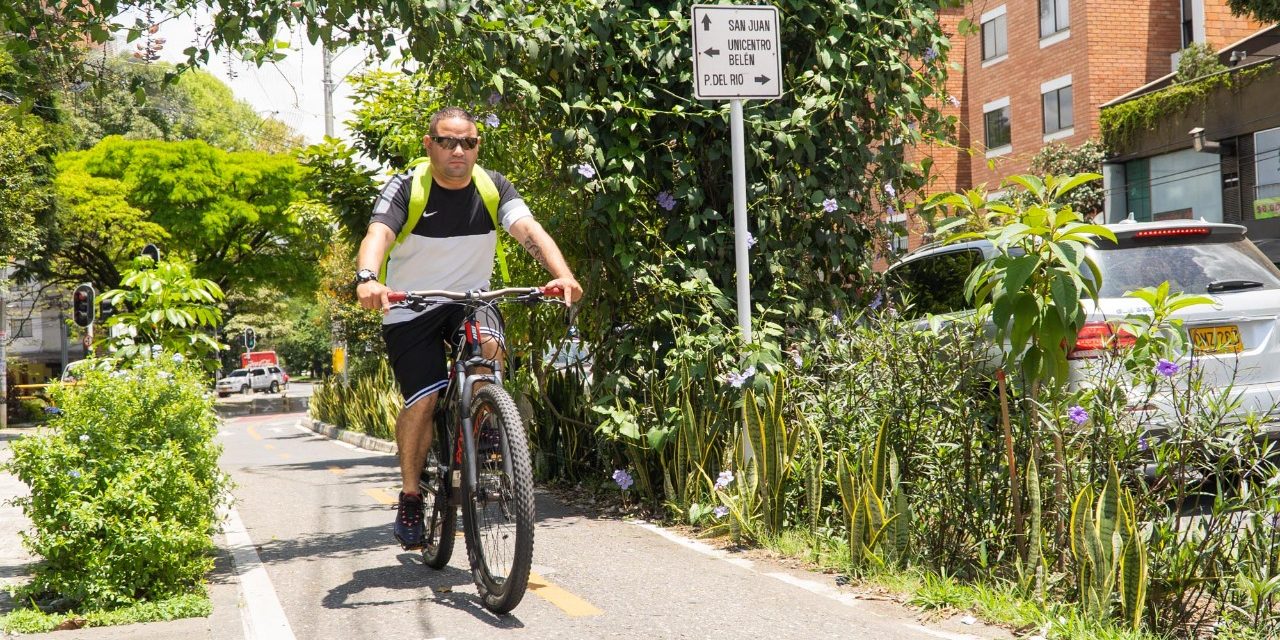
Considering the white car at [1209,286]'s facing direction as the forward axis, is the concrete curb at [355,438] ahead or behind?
ahead

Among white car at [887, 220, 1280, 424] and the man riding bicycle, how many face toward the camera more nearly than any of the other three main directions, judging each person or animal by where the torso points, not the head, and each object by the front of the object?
1

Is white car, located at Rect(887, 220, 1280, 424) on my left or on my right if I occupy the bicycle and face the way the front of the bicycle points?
on my left

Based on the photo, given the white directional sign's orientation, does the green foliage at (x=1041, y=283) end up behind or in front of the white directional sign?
in front

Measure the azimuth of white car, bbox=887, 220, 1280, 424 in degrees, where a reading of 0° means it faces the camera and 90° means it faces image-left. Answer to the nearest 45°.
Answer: approximately 135°

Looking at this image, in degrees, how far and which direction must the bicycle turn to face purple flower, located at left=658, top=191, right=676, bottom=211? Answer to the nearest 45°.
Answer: approximately 135° to its left

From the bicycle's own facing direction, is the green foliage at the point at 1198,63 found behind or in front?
behind

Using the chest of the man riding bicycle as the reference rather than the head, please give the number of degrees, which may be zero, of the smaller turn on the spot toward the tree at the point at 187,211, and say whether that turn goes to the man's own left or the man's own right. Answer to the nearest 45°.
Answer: approximately 180°

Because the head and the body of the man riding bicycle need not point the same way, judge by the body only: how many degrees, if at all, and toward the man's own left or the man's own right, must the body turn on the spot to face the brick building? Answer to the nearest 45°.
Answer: approximately 135° to the man's own left

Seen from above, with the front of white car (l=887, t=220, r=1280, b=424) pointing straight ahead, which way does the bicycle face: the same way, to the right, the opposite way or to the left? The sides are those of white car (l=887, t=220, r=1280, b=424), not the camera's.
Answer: the opposite way

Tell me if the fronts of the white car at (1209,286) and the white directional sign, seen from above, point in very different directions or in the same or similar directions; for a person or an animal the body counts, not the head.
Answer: very different directions

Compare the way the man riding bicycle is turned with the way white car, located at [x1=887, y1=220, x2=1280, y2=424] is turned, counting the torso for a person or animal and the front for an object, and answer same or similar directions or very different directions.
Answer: very different directions
